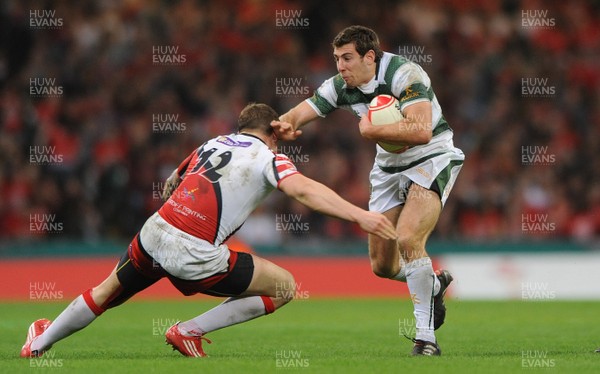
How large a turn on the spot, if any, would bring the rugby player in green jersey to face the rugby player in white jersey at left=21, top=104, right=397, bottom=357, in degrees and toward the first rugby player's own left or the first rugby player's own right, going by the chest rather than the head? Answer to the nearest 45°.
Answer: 0° — they already face them

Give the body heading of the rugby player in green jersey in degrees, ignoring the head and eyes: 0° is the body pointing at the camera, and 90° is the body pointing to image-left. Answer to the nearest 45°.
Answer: approximately 45°

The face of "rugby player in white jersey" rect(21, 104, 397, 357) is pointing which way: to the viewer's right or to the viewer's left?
to the viewer's right
